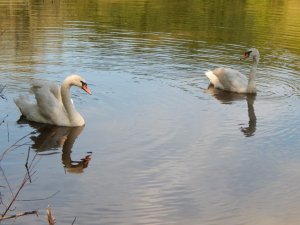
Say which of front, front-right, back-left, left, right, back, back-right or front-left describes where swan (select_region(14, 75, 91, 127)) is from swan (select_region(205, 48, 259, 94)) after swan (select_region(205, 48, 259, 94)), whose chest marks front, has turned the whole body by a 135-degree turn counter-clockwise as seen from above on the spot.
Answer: left

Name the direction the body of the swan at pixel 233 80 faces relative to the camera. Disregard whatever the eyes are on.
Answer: to the viewer's right

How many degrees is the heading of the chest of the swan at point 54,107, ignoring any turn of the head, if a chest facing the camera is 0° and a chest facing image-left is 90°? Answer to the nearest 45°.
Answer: approximately 270°
